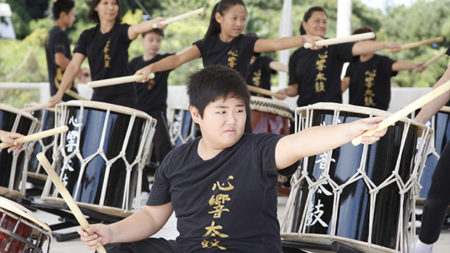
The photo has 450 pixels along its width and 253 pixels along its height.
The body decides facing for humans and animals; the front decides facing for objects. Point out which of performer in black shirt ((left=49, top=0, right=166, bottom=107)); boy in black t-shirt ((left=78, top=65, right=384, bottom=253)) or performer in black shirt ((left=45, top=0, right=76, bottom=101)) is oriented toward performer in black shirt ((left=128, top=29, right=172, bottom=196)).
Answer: performer in black shirt ((left=45, top=0, right=76, bottom=101))

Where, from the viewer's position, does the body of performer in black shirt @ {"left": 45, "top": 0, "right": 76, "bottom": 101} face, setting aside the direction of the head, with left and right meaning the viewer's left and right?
facing to the right of the viewer

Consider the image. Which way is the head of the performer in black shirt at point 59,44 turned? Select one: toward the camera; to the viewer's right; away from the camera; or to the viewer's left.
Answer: to the viewer's right

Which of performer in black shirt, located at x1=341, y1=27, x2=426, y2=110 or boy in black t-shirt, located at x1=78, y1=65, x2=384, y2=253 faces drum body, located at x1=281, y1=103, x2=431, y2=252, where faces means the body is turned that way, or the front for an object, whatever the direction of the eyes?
the performer in black shirt

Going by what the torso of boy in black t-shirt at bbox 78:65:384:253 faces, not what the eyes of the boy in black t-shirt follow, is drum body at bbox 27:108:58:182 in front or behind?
behind

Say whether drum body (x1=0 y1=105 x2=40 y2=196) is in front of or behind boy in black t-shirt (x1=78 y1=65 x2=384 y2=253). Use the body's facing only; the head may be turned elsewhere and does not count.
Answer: behind
